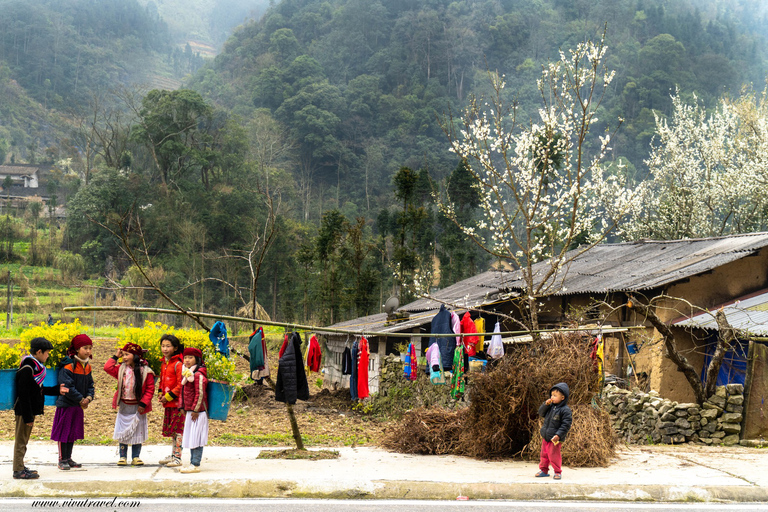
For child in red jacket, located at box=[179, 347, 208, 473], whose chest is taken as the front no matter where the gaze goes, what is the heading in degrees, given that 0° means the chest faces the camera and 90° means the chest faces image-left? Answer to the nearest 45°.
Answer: approximately 45°

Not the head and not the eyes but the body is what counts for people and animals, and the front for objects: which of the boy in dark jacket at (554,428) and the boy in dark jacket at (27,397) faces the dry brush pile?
the boy in dark jacket at (27,397)

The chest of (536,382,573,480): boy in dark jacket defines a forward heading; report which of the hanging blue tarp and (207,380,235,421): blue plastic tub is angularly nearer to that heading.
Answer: the blue plastic tub

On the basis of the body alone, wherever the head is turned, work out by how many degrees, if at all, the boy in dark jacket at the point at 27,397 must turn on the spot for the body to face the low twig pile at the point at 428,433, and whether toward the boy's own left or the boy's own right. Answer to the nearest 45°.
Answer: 0° — they already face it

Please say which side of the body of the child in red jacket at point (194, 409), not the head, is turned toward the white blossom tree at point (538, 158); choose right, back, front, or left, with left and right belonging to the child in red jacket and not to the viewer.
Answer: back

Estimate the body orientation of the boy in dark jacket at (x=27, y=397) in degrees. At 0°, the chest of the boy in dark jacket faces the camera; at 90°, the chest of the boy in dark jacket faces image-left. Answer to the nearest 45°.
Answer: approximately 270°

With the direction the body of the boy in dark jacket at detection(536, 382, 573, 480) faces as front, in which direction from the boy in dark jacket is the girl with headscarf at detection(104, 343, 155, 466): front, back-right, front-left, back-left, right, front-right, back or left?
front-right

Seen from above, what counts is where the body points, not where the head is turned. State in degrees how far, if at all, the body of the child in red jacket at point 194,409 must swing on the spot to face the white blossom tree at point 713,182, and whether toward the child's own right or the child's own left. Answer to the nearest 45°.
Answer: approximately 180°

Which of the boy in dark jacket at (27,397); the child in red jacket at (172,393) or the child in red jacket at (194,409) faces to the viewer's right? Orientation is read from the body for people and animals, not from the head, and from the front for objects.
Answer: the boy in dark jacket

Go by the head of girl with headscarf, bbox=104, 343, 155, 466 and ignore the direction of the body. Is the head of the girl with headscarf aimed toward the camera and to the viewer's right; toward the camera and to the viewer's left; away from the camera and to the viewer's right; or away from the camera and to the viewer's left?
toward the camera and to the viewer's left

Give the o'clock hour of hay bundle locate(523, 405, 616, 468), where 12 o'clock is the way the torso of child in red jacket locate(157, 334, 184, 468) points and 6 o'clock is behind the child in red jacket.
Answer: The hay bundle is roughly at 8 o'clock from the child in red jacket.

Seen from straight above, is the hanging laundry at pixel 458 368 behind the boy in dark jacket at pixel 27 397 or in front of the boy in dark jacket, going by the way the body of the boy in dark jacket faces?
in front

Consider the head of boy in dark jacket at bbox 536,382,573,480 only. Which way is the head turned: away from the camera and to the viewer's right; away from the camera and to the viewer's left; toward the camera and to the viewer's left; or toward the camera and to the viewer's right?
toward the camera and to the viewer's left

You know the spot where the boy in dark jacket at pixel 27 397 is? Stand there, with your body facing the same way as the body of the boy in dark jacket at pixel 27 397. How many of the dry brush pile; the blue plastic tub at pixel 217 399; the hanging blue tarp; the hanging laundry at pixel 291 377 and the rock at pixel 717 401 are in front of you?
5

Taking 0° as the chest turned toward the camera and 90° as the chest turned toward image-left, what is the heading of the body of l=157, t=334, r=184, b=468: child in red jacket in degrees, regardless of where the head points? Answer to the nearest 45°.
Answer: approximately 45°

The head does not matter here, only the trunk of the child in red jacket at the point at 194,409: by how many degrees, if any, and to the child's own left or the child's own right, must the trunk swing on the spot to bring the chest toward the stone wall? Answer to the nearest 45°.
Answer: approximately 135° to the child's own left
